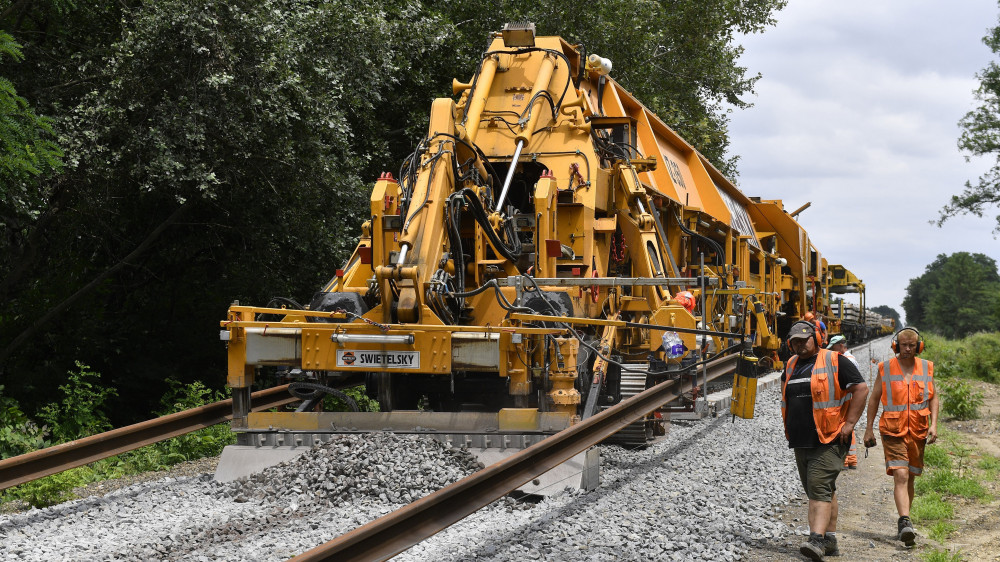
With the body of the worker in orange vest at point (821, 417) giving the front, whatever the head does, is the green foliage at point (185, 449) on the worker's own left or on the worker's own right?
on the worker's own right

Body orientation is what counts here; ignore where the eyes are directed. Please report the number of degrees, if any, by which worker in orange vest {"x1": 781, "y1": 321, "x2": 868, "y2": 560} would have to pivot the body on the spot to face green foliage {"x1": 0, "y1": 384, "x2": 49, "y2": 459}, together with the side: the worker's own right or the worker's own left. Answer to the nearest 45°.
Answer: approximately 45° to the worker's own right

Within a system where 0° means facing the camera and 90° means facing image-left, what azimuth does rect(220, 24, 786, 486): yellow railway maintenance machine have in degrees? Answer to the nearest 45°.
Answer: approximately 45°

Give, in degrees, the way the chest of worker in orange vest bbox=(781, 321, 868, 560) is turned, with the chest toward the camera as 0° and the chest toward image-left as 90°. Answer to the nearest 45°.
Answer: approximately 45°

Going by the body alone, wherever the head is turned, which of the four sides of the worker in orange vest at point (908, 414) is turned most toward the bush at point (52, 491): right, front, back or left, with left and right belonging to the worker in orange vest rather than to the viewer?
right

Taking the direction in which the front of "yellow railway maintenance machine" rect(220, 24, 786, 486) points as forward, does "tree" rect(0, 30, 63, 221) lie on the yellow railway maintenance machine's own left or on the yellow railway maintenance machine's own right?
on the yellow railway maintenance machine's own right
